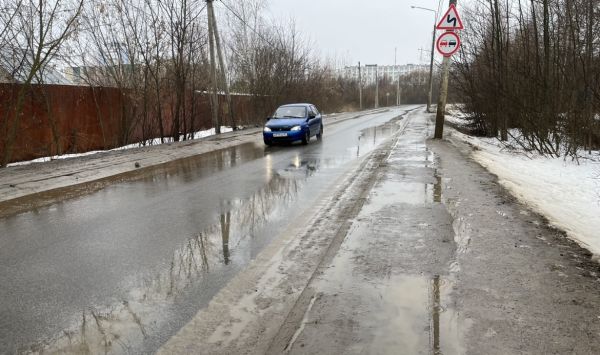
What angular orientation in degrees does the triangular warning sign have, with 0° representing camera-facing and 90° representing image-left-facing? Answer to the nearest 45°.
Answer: approximately 0°

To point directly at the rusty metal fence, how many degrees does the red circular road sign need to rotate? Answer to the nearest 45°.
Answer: approximately 90° to its right

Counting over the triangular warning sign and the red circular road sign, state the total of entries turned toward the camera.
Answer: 2

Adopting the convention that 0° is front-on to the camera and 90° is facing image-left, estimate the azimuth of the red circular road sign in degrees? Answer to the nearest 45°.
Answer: approximately 0°

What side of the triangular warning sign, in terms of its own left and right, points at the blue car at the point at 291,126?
right

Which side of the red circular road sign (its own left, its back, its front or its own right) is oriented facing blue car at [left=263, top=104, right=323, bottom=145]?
right
